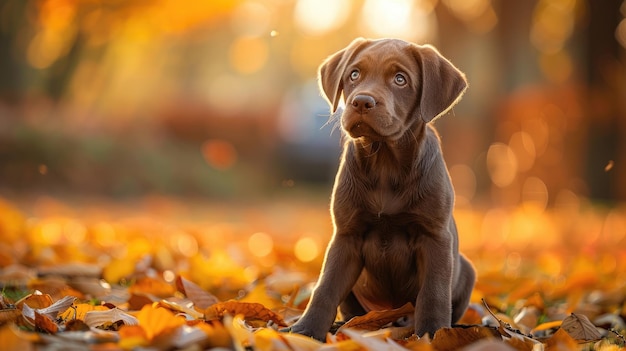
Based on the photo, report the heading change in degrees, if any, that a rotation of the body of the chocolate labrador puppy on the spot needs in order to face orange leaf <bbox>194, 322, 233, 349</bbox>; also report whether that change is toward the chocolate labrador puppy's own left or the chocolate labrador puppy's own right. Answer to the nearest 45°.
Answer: approximately 45° to the chocolate labrador puppy's own right

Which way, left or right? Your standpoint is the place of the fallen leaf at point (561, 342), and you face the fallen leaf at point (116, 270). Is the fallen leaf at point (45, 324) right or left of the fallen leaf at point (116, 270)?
left

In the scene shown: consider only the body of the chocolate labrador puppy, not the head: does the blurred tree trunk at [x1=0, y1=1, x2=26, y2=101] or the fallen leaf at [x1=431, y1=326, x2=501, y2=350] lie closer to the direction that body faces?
the fallen leaf

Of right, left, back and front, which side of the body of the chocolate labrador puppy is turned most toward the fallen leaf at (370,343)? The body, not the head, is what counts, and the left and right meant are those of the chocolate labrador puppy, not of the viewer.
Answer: front

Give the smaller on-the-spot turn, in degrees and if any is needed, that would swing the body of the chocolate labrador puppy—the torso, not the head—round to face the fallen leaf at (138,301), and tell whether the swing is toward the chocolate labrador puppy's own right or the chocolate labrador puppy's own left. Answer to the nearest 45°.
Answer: approximately 90° to the chocolate labrador puppy's own right

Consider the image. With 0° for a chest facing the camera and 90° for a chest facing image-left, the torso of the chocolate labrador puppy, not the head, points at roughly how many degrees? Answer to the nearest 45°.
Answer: approximately 0°

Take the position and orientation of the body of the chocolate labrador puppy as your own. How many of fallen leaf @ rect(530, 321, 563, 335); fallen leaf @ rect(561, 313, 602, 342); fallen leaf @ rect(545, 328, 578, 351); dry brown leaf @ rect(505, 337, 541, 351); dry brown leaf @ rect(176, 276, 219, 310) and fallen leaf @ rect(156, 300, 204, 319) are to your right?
2

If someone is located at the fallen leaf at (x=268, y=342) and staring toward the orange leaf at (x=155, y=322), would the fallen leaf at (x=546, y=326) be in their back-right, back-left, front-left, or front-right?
back-right

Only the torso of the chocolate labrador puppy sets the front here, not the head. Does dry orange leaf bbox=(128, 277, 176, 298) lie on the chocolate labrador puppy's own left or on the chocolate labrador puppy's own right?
on the chocolate labrador puppy's own right

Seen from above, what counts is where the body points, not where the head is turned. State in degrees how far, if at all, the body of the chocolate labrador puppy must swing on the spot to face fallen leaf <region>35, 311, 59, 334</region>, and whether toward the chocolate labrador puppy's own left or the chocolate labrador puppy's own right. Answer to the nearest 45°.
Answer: approximately 45° to the chocolate labrador puppy's own right

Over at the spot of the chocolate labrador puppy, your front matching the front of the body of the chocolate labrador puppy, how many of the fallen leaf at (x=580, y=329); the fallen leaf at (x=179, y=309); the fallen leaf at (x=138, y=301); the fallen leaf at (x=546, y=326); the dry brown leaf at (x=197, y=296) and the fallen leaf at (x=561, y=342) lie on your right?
3

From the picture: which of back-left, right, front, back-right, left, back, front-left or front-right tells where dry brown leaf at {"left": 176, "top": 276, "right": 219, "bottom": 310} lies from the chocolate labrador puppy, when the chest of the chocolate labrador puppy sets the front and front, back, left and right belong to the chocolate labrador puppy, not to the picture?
right

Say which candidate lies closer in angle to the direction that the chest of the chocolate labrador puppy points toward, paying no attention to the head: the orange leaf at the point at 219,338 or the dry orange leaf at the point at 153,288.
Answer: the orange leaf at the point at 219,338

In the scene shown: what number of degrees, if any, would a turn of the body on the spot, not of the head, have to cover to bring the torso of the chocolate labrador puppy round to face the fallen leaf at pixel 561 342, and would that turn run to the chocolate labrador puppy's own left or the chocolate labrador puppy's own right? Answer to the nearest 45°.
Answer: approximately 45° to the chocolate labrador puppy's own left

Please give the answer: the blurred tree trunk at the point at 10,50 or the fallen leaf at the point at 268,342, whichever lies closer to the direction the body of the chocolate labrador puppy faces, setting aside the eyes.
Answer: the fallen leaf

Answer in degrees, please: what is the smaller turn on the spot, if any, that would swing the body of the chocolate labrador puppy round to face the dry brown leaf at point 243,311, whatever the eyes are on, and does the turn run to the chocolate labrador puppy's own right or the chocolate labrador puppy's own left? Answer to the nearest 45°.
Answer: approximately 90° to the chocolate labrador puppy's own right
